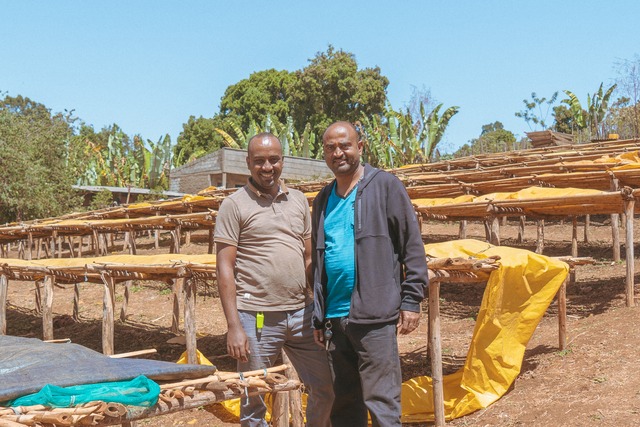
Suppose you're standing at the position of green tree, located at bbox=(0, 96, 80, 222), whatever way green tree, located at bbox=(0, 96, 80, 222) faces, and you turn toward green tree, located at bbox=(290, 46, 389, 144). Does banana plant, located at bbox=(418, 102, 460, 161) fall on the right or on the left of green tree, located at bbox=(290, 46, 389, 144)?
right

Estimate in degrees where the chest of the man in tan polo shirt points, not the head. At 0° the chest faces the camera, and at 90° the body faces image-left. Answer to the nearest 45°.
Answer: approximately 315°

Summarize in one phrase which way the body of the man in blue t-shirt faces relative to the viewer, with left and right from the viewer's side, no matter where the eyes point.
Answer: facing the viewer and to the left of the viewer

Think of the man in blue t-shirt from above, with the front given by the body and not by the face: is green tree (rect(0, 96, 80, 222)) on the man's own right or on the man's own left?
on the man's own right

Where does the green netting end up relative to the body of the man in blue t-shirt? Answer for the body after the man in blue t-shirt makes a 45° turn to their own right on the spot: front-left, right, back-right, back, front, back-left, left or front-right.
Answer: front

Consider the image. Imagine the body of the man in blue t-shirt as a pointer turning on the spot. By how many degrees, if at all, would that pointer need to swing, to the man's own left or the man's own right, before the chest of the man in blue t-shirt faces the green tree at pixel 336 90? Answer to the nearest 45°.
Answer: approximately 135° to the man's own right

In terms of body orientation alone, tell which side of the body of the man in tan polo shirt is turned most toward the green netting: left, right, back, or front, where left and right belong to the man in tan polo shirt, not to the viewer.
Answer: right

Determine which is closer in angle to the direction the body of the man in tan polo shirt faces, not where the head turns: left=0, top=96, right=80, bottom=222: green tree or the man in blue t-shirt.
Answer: the man in blue t-shirt

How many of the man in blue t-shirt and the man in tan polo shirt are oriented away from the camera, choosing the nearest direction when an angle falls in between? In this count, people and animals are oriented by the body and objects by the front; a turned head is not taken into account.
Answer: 0

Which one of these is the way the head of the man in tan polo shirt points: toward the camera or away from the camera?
toward the camera

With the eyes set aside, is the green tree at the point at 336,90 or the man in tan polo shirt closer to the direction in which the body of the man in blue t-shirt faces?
the man in tan polo shirt

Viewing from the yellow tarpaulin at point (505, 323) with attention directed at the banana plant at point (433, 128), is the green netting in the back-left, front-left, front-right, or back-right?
back-left
